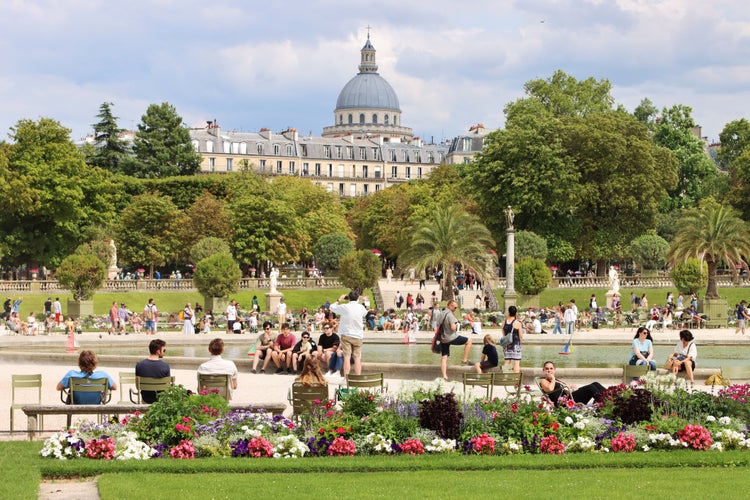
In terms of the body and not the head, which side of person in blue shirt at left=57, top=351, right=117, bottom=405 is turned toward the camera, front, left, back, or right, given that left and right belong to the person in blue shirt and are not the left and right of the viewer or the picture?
back

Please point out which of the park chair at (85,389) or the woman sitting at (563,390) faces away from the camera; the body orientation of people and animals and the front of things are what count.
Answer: the park chair

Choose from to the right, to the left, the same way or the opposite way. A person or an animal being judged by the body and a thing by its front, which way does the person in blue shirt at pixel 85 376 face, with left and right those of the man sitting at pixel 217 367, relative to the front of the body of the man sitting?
the same way

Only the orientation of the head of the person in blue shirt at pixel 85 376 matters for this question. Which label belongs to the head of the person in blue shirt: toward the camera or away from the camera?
away from the camera

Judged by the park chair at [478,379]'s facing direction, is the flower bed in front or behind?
behind

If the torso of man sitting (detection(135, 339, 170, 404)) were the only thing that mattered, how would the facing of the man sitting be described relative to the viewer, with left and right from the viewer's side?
facing away from the viewer

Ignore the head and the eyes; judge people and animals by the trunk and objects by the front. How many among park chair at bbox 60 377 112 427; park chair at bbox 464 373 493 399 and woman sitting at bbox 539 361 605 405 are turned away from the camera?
2

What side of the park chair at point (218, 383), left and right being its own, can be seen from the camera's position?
back

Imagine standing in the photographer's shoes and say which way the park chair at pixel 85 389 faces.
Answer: facing away from the viewer

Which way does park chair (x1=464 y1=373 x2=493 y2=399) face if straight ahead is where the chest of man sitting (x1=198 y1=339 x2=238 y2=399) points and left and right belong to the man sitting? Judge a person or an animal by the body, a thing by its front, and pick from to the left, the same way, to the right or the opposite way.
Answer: the same way

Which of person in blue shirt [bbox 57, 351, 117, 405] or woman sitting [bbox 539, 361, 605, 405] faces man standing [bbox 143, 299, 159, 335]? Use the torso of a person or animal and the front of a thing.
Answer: the person in blue shirt

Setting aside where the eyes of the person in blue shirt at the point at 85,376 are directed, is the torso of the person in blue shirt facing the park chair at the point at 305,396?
no

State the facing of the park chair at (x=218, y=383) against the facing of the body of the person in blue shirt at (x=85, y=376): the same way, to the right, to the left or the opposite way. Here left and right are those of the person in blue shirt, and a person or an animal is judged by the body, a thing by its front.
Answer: the same way

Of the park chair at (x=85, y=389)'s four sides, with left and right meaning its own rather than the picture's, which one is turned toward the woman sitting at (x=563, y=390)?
right

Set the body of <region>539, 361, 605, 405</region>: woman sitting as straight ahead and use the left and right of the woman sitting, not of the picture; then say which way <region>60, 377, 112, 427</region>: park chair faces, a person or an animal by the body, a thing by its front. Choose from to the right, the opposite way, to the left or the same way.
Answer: the opposite way
